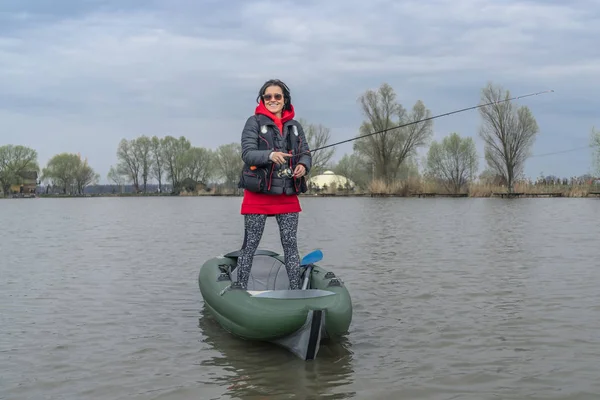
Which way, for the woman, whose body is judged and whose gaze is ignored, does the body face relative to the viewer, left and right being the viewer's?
facing the viewer

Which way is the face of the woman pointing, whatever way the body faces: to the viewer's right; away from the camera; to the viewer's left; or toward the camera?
toward the camera
